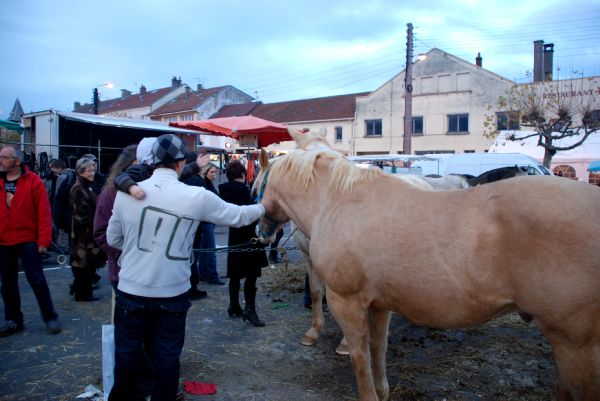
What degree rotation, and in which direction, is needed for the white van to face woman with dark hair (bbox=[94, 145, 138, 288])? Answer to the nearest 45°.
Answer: approximately 90° to its right

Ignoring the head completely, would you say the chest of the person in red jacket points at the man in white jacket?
no

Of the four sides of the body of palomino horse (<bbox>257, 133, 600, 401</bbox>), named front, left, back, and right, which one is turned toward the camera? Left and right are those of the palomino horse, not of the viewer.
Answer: left

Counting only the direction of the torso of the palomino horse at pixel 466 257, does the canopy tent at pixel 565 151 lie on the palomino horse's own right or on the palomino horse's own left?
on the palomino horse's own right

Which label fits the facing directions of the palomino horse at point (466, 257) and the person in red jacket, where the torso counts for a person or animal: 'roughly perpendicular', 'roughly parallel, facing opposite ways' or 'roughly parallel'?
roughly perpendicular

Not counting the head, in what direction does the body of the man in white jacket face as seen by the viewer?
away from the camera

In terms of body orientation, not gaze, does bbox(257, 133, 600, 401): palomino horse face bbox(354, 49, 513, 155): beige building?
no

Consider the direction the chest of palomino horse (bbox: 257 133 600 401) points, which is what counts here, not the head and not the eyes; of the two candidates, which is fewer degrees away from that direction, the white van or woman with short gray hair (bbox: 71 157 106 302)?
the woman with short gray hair

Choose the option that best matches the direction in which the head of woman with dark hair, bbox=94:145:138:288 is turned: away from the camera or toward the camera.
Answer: away from the camera

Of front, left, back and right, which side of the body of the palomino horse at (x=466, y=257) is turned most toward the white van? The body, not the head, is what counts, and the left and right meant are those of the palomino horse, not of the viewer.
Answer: right

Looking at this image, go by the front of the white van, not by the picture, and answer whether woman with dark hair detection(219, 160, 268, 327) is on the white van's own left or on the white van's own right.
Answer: on the white van's own right

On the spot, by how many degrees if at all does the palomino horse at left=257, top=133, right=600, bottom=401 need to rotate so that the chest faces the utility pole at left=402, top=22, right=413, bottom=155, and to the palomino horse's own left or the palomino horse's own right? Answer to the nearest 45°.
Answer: approximately 90° to the palomino horse's own right
